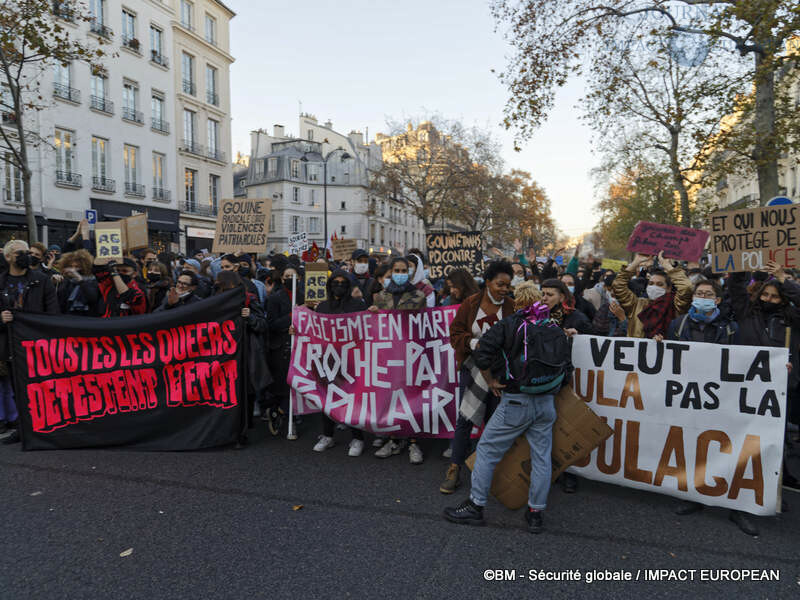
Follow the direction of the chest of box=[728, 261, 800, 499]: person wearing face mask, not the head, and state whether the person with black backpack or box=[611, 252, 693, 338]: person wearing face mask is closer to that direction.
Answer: the person with black backpack

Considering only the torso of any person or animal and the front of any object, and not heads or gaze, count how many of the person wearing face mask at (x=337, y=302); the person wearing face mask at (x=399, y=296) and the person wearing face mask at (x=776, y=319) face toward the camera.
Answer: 3

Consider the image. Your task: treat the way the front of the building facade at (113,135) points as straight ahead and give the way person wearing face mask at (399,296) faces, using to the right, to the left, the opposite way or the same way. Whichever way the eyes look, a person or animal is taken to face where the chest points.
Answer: to the right

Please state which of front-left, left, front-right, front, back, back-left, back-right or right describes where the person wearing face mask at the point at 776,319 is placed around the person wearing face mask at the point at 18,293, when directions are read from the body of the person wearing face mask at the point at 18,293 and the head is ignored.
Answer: front-left

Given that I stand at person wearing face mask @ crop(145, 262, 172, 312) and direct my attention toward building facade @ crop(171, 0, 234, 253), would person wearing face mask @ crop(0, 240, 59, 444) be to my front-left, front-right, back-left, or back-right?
back-left

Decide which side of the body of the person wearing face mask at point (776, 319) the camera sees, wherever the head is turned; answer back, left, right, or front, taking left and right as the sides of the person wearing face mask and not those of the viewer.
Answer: front

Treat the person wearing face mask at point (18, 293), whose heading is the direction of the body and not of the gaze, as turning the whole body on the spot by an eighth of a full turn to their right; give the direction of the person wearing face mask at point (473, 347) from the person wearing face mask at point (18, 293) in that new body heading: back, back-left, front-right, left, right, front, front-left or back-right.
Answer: left

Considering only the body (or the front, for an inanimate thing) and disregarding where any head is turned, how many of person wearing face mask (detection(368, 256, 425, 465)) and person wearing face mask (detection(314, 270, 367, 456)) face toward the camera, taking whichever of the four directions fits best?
2

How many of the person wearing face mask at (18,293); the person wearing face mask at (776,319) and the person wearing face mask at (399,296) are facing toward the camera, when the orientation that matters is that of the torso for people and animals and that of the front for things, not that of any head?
3

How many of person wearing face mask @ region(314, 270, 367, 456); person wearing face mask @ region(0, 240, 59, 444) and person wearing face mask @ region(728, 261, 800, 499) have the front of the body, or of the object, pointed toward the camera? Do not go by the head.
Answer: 3

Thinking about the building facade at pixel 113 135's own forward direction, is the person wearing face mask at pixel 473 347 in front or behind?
in front

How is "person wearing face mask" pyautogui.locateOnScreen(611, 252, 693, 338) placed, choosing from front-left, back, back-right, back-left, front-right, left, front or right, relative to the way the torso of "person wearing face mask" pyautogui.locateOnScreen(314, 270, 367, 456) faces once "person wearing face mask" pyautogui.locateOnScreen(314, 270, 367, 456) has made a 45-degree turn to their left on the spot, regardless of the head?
front-left

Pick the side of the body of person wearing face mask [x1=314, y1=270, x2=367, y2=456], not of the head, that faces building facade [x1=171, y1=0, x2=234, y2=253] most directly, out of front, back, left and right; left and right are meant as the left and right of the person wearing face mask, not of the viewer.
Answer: back

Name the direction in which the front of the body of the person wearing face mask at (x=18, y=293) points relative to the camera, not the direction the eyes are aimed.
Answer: toward the camera

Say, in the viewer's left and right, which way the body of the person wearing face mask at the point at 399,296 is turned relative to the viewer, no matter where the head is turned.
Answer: facing the viewer

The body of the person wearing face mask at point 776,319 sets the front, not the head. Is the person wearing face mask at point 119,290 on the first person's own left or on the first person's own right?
on the first person's own right
